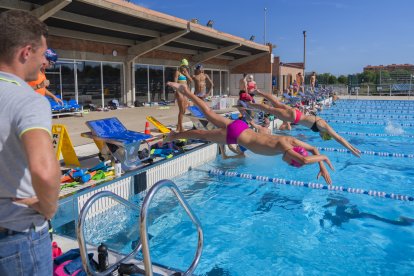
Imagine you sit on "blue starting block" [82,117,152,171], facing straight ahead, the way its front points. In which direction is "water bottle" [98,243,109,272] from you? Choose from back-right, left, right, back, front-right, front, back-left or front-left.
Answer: front-right

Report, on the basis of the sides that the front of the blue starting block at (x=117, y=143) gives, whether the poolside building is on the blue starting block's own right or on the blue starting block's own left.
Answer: on the blue starting block's own left

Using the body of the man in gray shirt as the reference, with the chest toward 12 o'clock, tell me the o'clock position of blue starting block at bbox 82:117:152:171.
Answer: The blue starting block is roughly at 11 o'clock from the man in gray shirt.

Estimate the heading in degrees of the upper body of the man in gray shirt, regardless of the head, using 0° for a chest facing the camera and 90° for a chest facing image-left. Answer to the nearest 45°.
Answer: approximately 225°

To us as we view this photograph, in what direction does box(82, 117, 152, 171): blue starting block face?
facing the viewer and to the right of the viewer

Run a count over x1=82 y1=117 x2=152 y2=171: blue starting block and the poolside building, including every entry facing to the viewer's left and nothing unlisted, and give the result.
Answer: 0

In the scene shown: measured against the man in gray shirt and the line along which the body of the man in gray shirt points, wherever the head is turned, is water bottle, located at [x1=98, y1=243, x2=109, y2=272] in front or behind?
in front
